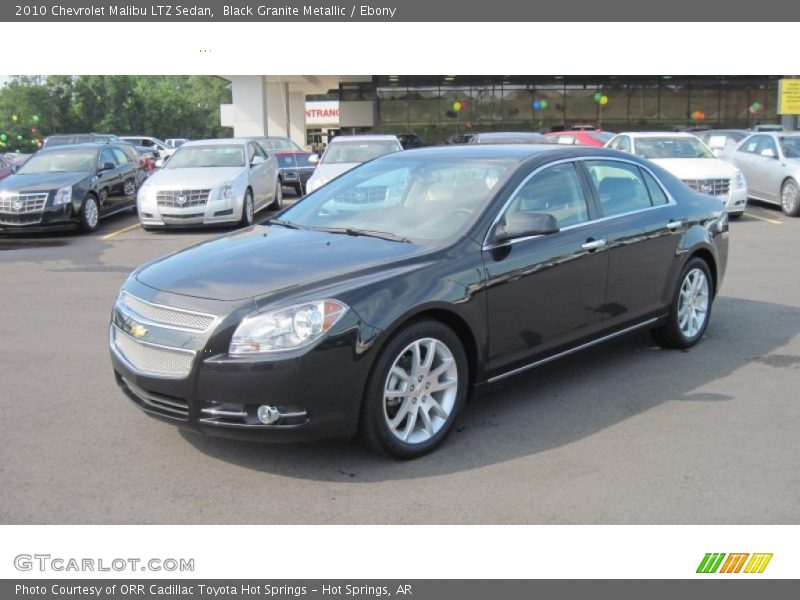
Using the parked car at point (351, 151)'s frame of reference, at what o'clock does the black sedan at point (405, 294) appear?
The black sedan is roughly at 12 o'clock from the parked car.

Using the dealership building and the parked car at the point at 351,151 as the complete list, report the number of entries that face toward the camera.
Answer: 2

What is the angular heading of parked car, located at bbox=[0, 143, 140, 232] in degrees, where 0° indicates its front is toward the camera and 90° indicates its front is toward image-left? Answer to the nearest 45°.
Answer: approximately 45°

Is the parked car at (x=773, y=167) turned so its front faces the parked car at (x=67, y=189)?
no

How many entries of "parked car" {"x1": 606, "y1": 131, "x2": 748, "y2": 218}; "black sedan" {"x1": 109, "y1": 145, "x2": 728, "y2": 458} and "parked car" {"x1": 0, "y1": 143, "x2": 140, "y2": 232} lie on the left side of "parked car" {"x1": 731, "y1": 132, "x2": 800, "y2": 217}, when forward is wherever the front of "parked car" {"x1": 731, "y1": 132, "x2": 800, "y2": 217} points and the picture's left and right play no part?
0

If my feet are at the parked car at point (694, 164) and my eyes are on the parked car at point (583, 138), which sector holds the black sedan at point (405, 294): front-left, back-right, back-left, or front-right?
back-left

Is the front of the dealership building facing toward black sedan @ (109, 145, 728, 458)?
yes

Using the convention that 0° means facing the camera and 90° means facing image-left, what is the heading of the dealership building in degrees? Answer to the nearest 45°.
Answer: approximately 0°

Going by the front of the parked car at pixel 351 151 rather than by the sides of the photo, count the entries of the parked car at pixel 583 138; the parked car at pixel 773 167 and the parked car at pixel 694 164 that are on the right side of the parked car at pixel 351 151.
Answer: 0

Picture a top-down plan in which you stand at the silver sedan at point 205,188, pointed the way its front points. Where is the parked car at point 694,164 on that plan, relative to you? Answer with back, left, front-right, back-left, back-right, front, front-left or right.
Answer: back-left

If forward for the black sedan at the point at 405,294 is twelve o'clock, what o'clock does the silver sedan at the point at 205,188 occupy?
The silver sedan is roughly at 4 o'clock from the black sedan.

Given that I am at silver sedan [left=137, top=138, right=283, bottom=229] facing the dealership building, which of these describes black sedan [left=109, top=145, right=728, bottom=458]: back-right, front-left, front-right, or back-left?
back-right

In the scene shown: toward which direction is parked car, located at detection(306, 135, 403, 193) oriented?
toward the camera

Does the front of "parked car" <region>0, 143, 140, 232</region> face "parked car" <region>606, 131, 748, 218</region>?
no

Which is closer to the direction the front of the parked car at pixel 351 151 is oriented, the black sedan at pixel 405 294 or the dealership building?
the black sedan

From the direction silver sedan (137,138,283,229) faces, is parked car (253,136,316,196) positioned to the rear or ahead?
to the rear

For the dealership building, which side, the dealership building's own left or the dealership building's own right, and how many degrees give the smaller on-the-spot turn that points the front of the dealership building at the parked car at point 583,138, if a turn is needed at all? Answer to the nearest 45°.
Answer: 0° — it already faces it
